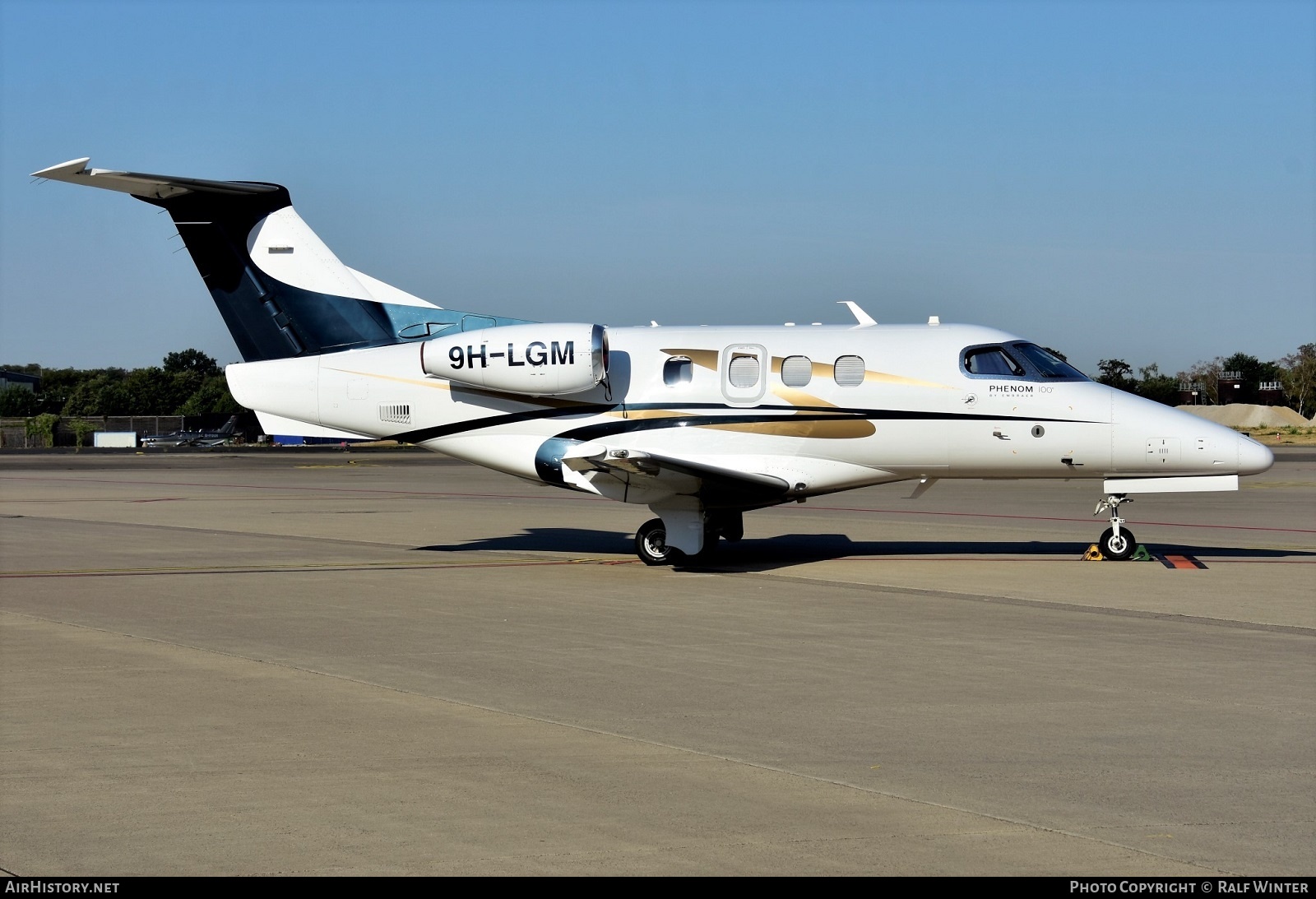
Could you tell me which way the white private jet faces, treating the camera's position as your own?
facing to the right of the viewer
